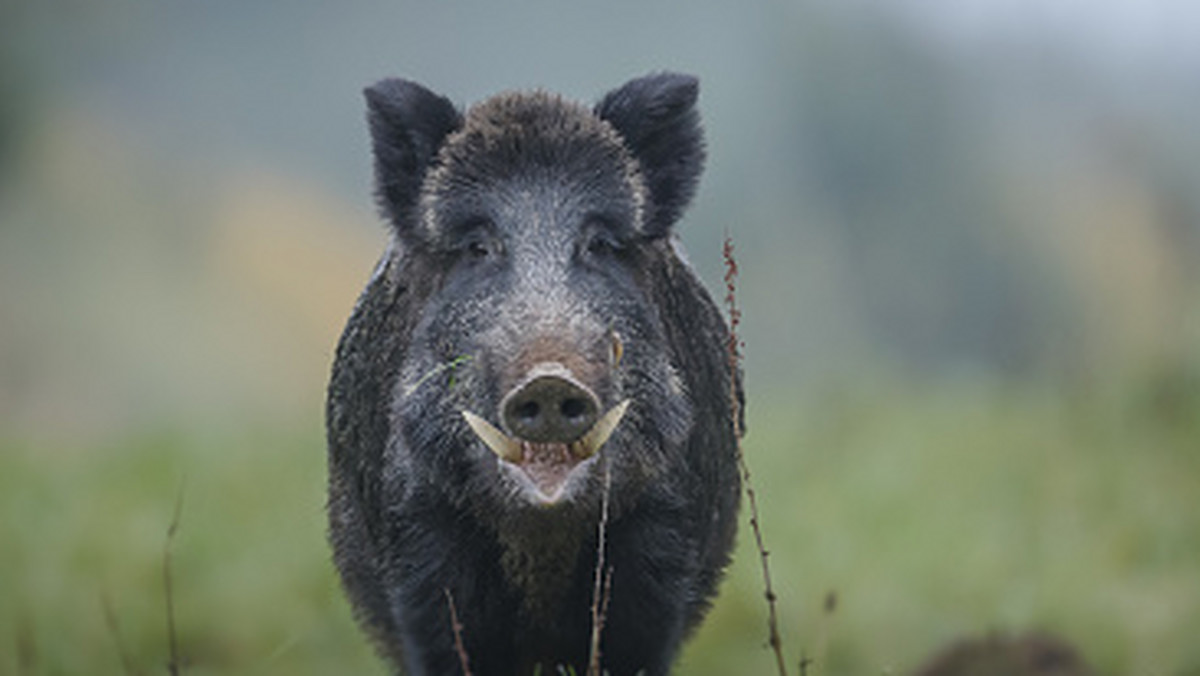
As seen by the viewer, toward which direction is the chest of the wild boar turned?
toward the camera

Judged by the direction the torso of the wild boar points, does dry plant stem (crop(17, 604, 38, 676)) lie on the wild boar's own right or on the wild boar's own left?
on the wild boar's own right
